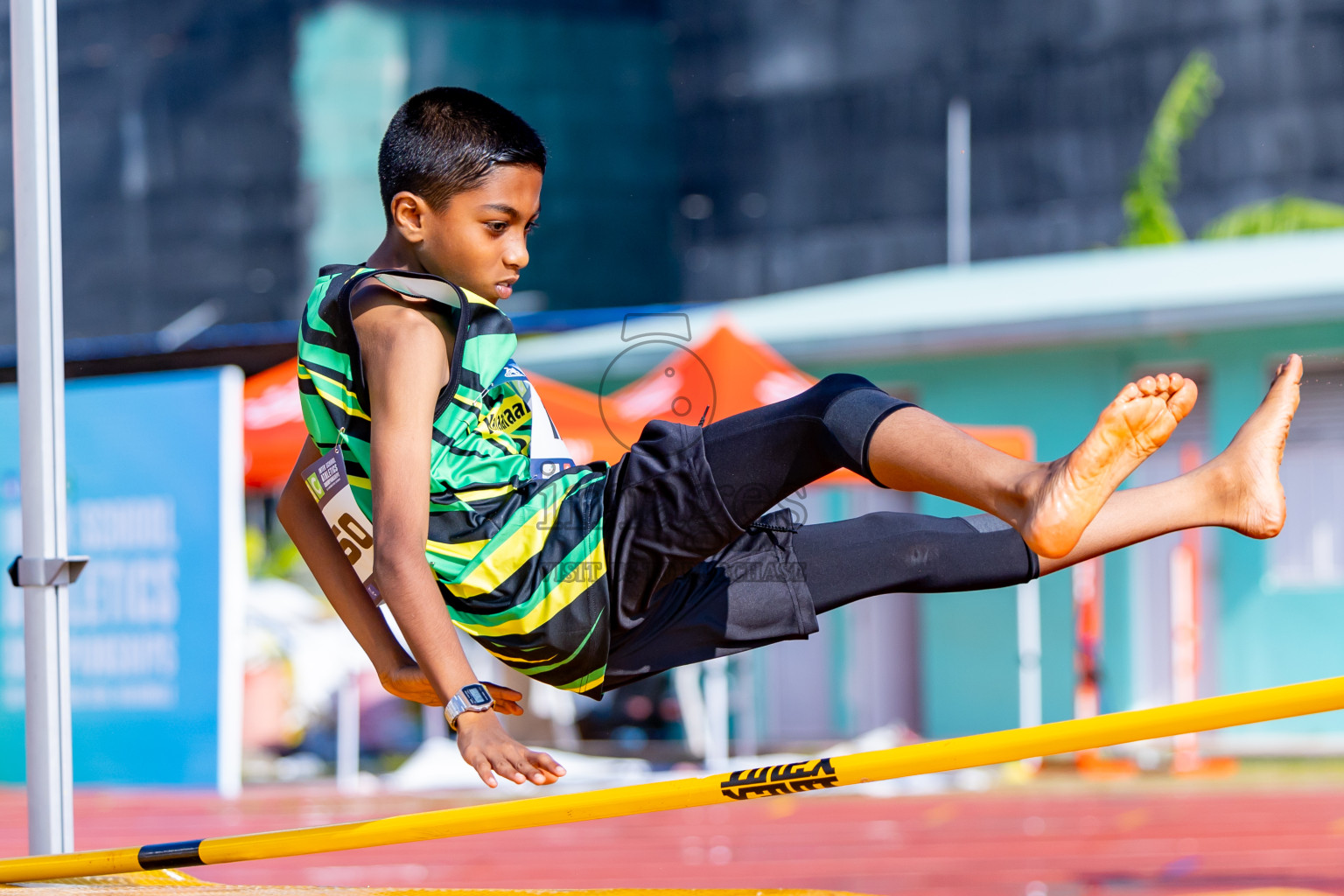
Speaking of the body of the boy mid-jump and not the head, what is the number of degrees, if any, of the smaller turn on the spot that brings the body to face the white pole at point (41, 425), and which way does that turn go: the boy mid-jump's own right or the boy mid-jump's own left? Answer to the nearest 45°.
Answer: approximately 135° to the boy mid-jump's own left

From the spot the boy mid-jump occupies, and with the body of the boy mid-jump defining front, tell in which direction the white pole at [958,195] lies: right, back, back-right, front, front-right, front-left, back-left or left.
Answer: left

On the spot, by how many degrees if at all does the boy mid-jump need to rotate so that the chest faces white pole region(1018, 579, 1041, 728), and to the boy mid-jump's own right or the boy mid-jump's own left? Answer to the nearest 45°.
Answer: approximately 90° to the boy mid-jump's own left

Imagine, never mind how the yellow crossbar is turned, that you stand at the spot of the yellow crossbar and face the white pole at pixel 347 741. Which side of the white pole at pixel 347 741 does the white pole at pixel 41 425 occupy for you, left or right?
left

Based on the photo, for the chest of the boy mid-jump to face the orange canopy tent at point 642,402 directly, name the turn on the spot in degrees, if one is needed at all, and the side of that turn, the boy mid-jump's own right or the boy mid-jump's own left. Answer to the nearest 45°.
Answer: approximately 90° to the boy mid-jump's own left

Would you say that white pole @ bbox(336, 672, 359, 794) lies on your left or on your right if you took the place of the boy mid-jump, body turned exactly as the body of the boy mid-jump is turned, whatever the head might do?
on your left

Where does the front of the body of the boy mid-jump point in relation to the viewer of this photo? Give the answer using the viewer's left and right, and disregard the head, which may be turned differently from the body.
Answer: facing to the right of the viewer

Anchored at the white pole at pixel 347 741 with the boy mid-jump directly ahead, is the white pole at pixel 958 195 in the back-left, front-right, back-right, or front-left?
back-left
